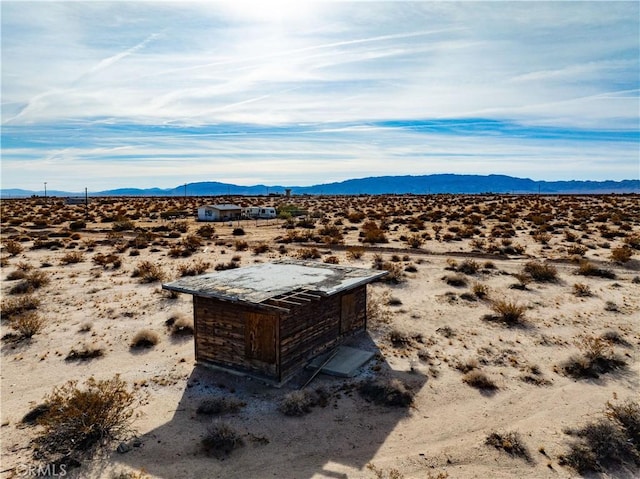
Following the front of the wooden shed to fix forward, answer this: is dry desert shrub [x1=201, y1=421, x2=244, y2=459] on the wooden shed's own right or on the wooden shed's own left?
on the wooden shed's own right

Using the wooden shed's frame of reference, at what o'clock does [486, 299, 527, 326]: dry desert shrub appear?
The dry desert shrub is roughly at 10 o'clock from the wooden shed.

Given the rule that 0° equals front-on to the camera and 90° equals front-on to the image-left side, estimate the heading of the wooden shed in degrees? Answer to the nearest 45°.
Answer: approximately 315°

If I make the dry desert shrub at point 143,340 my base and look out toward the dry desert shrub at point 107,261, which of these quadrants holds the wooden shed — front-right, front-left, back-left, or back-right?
back-right

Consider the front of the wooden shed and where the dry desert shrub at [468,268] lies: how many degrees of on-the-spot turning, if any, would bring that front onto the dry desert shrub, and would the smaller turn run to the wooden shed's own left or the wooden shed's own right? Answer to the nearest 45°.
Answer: approximately 90° to the wooden shed's own left

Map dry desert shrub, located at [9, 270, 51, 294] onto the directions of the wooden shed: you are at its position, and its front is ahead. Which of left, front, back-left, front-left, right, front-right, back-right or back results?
back

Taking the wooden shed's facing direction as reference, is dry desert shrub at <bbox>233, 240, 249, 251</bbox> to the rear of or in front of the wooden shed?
to the rear

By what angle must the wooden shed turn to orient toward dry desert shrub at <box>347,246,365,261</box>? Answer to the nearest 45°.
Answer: approximately 135° to its left

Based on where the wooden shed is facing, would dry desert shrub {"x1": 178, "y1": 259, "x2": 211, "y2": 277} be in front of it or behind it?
behind

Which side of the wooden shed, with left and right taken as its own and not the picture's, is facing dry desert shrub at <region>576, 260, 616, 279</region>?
left
